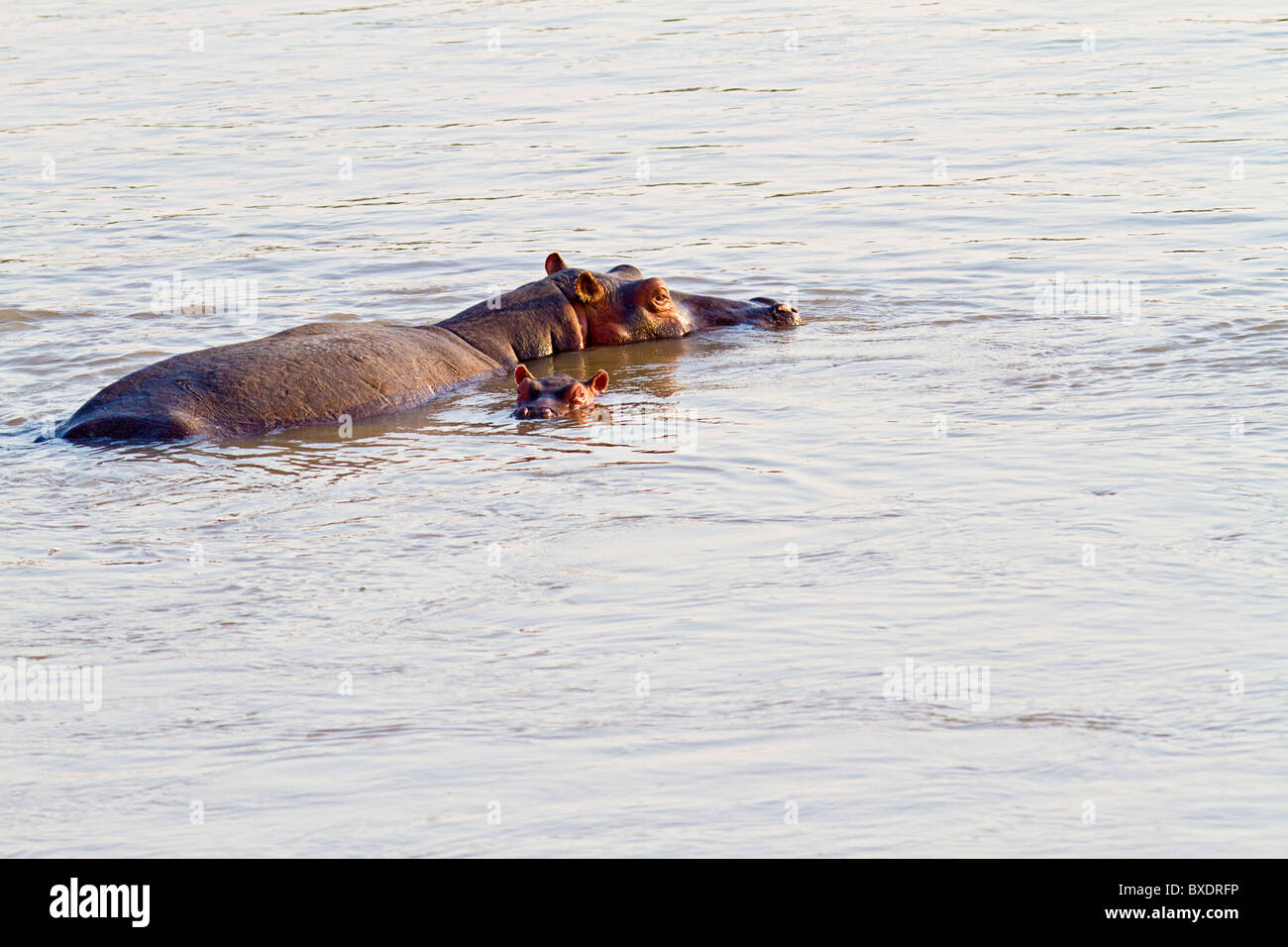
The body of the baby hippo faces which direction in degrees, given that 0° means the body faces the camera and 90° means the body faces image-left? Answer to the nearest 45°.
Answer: approximately 45°
